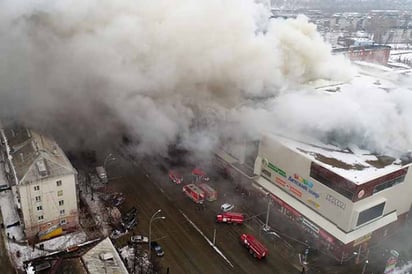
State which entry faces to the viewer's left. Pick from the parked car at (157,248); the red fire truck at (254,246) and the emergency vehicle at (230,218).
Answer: the emergency vehicle

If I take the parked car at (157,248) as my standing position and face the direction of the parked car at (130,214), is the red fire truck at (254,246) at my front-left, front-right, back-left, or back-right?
back-right

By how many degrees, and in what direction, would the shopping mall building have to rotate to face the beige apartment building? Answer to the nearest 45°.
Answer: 0° — it already faces it

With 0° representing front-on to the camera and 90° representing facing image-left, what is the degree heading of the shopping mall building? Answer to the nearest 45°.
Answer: approximately 45°

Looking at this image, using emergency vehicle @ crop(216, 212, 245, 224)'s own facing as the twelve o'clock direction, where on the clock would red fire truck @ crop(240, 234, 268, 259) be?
The red fire truck is roughly at 8 o'clock from the emergency vehicle.

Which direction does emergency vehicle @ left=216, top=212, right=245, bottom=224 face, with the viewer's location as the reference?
facing to the left of the viewer

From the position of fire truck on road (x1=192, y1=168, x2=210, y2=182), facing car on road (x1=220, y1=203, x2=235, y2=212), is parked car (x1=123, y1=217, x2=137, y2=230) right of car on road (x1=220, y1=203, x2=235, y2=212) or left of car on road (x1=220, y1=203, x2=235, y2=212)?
right

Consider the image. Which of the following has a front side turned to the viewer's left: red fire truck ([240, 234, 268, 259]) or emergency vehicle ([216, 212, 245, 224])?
the emergency vehicle
